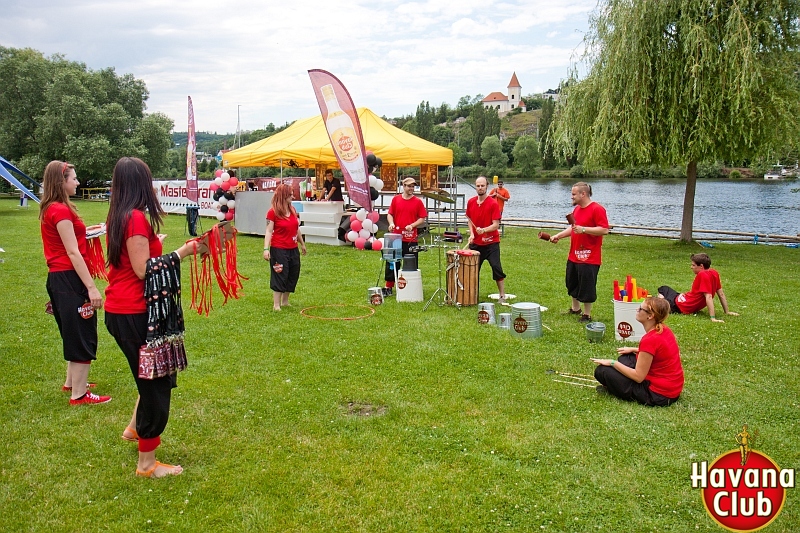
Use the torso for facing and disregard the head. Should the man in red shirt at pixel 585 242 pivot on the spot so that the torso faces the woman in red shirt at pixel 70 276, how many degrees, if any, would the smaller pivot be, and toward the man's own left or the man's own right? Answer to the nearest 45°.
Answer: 0° — they already face them

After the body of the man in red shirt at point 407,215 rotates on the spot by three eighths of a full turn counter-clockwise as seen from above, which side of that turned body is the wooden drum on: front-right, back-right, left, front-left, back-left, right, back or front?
right

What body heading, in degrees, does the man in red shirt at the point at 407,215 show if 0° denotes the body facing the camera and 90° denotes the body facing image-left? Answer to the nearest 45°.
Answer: approximately 0°

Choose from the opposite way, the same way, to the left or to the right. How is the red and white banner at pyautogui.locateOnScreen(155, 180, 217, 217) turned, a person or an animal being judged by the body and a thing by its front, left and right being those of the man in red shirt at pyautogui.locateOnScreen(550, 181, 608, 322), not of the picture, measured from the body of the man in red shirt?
to the left

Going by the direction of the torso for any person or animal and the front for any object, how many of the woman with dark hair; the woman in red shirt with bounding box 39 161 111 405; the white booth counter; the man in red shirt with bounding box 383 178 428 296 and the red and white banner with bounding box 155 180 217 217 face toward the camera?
3

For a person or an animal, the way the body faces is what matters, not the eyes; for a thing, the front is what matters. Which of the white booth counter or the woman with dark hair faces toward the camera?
the white booth counter

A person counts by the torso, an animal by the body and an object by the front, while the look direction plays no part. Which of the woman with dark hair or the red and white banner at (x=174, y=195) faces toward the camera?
the red and white banner

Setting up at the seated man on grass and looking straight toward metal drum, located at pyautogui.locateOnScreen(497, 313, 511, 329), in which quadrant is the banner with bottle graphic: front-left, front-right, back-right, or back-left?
front-right

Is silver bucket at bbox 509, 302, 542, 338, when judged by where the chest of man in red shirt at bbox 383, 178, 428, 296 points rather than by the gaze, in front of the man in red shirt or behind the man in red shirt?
in front

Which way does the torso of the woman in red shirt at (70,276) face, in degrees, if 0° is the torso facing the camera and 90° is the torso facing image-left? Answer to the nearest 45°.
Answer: approximately 270°

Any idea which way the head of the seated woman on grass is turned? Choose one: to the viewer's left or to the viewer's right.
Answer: to the viewer's left

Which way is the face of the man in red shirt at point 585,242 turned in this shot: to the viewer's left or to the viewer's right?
to the viewer's left

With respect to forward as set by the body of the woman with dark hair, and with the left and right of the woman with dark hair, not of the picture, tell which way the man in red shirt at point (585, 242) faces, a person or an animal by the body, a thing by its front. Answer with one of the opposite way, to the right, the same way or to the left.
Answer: the opposite way

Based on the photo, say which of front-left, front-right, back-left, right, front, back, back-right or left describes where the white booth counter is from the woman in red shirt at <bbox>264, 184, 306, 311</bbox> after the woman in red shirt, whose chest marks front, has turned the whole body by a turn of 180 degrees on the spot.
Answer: front-right

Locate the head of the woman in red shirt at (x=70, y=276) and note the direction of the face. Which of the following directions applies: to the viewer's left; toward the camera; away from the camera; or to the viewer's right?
to the viewer's right

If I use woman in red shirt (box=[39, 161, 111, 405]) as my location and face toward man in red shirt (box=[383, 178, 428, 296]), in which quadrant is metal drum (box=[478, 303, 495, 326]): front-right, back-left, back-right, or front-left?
front-right

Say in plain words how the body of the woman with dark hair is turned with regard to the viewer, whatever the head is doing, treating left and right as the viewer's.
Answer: facing to the right of the viewer
